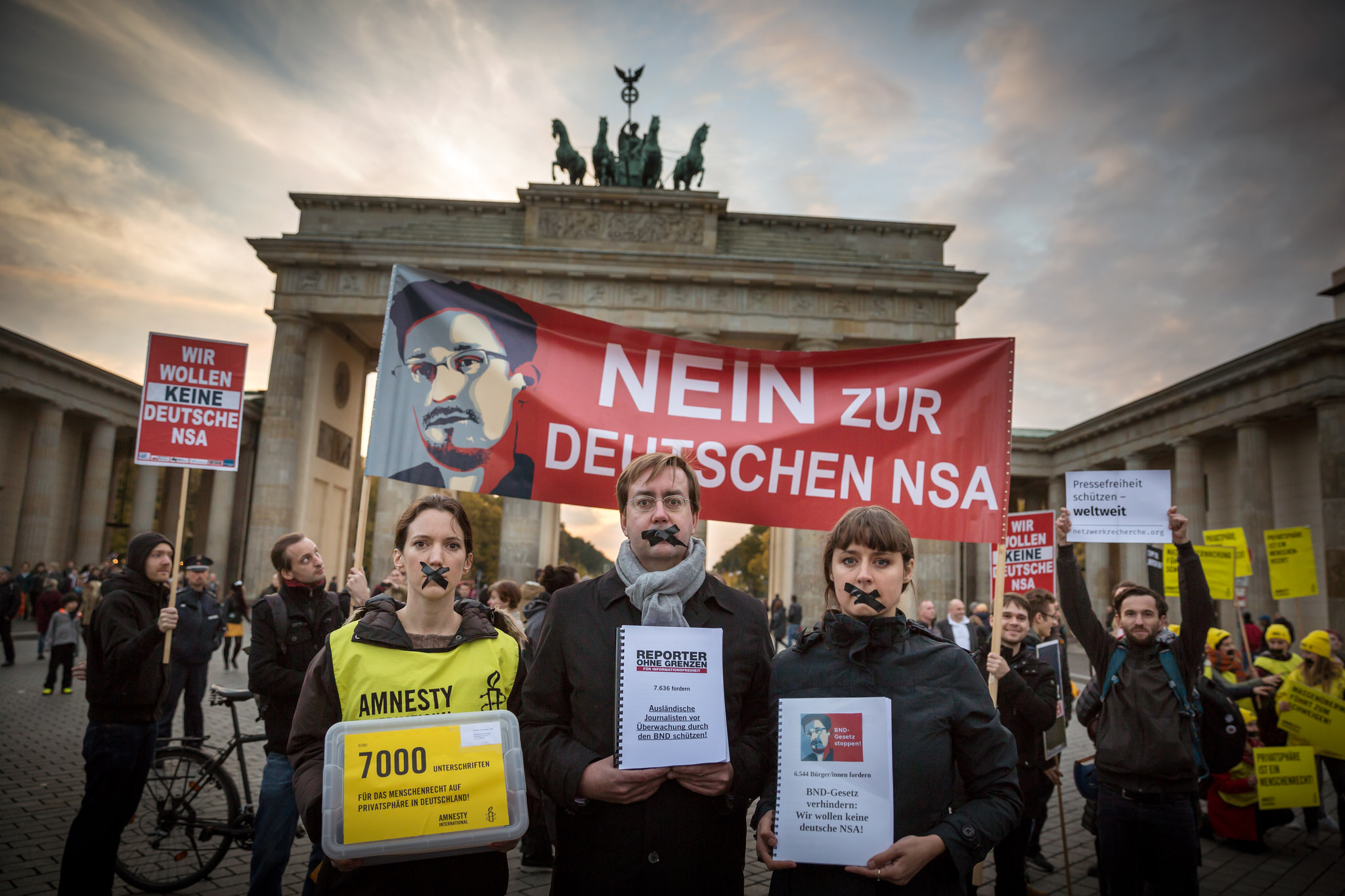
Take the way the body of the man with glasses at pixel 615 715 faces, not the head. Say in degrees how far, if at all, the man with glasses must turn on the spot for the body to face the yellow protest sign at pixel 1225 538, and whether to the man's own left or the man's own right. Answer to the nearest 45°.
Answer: approximately 135° to the man's own left

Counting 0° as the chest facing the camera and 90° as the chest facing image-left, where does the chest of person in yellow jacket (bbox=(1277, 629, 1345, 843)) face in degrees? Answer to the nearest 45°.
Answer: approximately 45°

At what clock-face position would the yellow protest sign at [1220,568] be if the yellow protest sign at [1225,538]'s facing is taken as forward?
the yellow protest sign at [1220,568] is roughly at 12 o'clock from the yellow protest sign at [1225,538].

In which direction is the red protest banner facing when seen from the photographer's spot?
facing the viewer

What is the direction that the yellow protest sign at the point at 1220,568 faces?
toward the camera

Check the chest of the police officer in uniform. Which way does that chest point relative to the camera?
toward the camera

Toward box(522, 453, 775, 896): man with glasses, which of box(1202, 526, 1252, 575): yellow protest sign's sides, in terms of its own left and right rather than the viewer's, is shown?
front

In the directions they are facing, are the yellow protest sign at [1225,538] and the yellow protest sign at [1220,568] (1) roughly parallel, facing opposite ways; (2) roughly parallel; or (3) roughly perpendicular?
roughly parallel

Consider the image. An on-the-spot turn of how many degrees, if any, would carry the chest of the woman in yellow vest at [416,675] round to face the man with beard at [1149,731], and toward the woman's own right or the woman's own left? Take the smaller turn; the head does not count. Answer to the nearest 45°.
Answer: approximately 90° to the woman's own left

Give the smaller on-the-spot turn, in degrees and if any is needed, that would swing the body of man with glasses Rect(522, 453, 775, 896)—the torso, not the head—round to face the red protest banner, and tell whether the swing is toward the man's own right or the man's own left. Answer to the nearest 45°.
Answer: approximately 180°

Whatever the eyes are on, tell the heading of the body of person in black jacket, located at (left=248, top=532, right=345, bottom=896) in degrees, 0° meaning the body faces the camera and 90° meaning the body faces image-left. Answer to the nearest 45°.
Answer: approximately 315°
